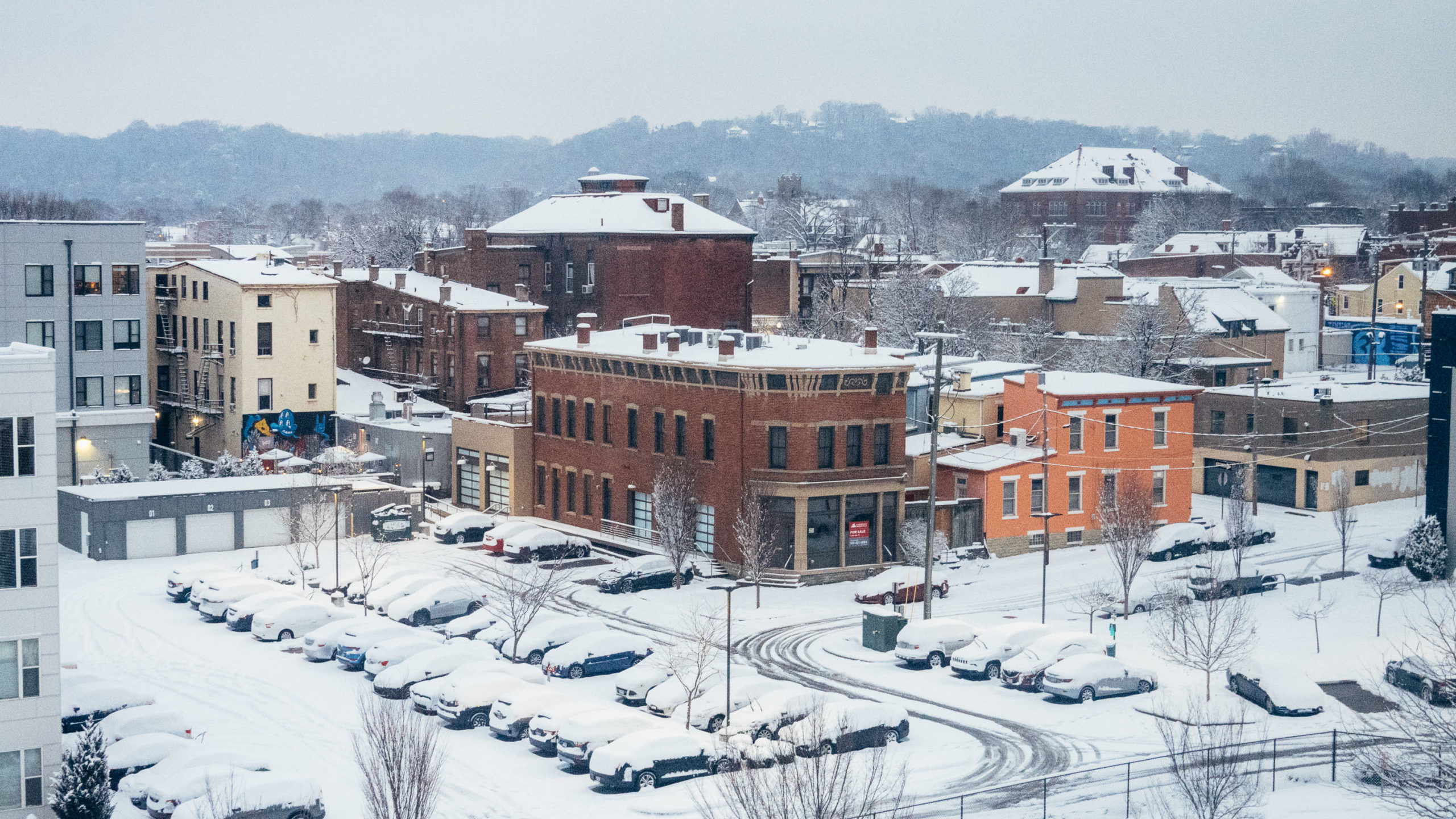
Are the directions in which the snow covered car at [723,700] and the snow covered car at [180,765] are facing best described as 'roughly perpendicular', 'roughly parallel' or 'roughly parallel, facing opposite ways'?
roughly parallel

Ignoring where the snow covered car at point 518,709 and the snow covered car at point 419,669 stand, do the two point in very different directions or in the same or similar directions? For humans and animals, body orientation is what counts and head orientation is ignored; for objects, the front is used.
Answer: same or similar directions

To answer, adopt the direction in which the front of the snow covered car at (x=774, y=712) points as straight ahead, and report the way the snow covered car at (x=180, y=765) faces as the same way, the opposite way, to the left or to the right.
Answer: the same way

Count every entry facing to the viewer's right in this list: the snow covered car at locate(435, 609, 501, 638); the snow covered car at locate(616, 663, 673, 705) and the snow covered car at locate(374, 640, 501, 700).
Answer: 0

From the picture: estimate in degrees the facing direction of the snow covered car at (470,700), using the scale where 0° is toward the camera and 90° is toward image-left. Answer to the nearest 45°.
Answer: approximately 45°

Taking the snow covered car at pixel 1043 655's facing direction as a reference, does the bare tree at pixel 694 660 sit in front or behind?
in front

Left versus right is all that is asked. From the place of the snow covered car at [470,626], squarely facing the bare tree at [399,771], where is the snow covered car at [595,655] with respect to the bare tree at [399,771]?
left

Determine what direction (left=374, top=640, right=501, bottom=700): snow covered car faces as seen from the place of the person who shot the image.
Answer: facing the viewer and to the left of the viewer

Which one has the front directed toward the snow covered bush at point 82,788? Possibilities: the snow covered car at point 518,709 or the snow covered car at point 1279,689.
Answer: the snow covered car at point 518,709

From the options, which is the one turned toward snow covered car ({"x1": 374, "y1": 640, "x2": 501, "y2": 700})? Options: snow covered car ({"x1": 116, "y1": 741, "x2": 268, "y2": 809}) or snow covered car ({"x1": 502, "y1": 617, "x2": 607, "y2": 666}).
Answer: snow covered car ({"x1": 502, "y1": 617, "x2": 607, "y2": 666})

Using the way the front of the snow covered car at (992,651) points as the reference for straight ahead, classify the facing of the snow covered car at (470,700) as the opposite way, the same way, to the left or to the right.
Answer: the same way

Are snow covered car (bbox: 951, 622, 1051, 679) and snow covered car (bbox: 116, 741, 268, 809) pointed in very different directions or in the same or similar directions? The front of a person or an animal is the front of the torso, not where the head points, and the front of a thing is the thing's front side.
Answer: same or similar directions

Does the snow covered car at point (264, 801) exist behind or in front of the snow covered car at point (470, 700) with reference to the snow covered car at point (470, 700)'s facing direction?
in front

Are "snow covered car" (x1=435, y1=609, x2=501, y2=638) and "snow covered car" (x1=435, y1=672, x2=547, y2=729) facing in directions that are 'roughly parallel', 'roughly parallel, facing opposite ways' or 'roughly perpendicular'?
roughly parallel

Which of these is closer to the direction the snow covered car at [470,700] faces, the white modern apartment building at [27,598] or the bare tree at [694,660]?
the white modern apartment building

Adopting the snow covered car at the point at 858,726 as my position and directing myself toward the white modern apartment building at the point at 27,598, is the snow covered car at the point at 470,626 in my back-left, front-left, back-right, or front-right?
front-right

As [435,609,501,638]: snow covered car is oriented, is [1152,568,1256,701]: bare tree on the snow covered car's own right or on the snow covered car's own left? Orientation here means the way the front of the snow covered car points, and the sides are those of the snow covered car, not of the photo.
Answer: on the snow covered car's own left

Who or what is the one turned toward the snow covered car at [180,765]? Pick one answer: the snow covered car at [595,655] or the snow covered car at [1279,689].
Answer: the snow covered car at [595,655]

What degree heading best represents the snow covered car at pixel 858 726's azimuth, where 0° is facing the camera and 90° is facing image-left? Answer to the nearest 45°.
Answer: approximately 45°
